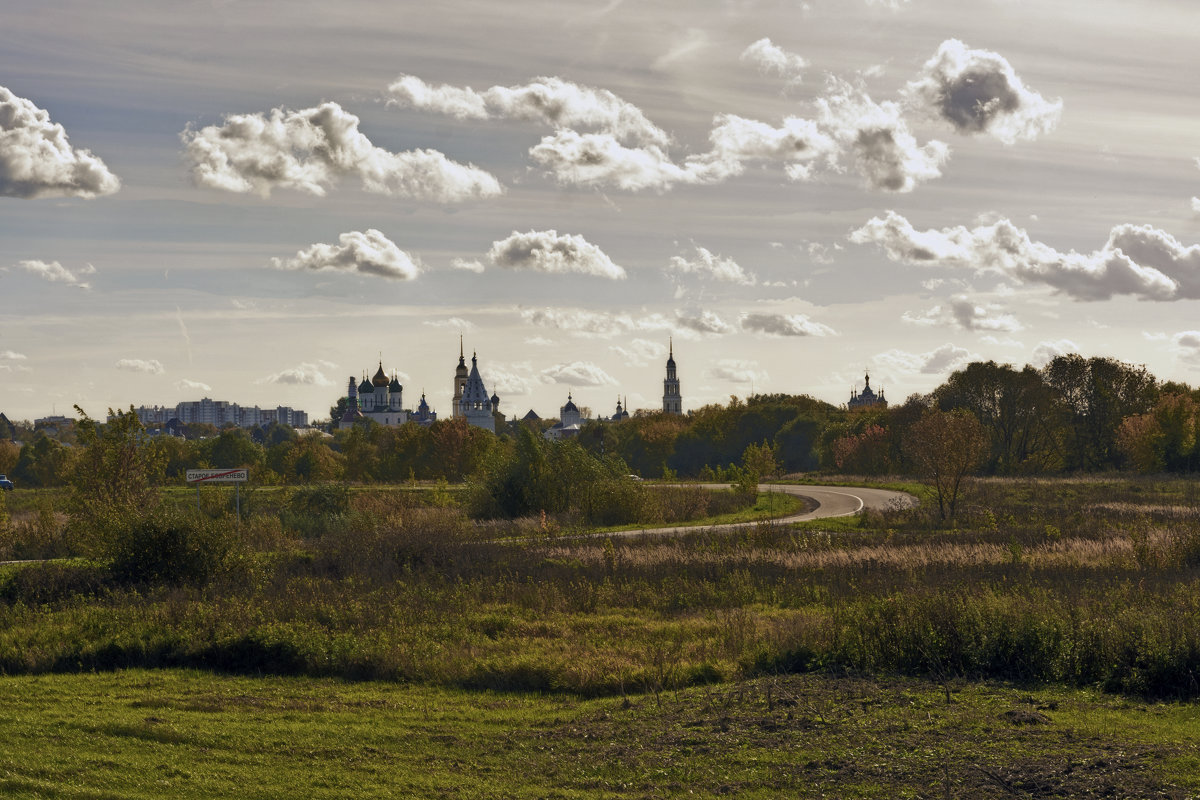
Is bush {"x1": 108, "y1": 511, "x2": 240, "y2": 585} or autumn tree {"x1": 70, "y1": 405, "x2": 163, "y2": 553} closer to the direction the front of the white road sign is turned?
the bush

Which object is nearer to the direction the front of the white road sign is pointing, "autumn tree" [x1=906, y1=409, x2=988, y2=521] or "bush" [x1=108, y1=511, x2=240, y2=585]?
the bush

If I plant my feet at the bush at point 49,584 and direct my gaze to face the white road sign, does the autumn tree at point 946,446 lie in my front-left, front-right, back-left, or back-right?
front-right

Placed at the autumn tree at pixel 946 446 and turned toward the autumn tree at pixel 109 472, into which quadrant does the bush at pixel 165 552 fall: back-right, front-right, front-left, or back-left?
front-left

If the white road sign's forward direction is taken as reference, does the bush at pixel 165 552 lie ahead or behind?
ahead

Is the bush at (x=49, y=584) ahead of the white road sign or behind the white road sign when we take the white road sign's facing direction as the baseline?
ahead

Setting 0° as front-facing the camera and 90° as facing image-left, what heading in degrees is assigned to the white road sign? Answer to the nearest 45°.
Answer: approximately 0°

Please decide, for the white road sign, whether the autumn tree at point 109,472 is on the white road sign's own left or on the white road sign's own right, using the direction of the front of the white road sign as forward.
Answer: on the white road sign's own right
